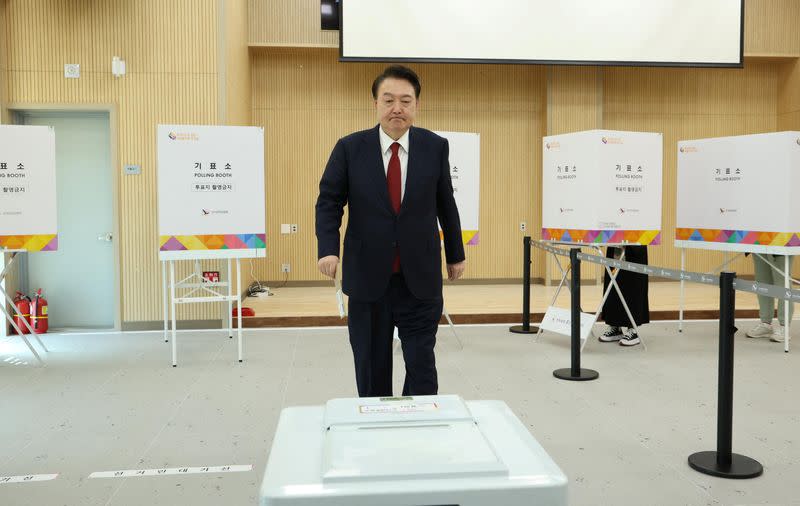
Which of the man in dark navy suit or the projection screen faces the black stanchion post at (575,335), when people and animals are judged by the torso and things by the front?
the projection screen

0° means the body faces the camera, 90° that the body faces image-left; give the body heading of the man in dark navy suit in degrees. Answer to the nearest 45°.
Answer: approximately 0°

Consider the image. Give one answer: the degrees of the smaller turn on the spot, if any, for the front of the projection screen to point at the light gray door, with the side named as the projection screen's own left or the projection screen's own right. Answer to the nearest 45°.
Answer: approximately 45° to the projection screen's own right

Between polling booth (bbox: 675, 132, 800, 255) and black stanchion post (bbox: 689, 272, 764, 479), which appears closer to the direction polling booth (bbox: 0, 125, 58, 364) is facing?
the black stanchion post

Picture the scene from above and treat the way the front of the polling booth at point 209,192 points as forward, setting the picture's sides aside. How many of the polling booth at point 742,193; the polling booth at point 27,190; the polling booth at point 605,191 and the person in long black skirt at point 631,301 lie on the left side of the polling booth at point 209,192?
3

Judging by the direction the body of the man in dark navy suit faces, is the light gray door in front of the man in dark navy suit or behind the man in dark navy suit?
behind

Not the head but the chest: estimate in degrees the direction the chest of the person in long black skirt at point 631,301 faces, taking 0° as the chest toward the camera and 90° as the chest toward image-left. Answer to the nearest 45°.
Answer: approximately 45°

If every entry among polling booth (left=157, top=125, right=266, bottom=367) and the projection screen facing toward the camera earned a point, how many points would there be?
2

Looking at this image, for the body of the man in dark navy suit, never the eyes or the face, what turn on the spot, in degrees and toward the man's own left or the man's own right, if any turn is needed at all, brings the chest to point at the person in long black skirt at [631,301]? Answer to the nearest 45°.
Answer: approximately 135° to the man's own left

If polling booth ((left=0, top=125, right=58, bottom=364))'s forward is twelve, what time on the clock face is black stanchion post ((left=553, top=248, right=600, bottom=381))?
The black stanchion post is roughly at 10 o'clock from the polling booth.
